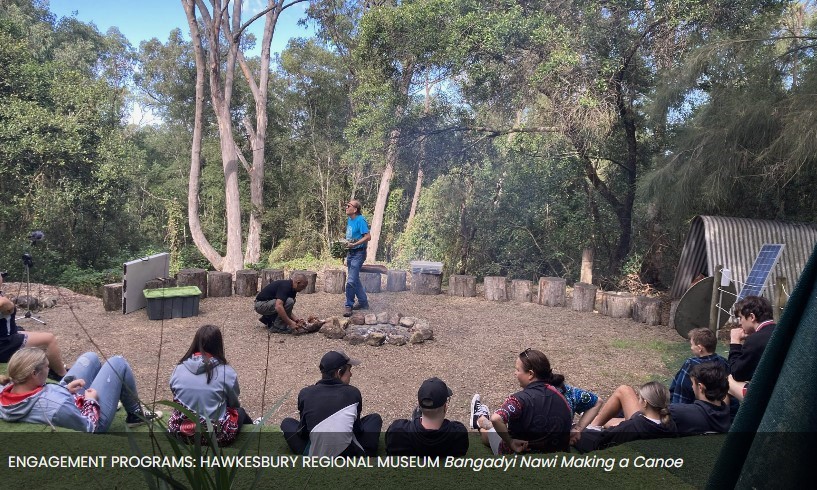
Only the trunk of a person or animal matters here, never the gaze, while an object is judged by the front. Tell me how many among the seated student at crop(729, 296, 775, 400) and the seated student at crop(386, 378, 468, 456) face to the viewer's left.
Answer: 1

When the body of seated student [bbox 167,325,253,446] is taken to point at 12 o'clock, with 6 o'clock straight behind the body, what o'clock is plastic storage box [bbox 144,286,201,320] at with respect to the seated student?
The plastic storage box is roughly at 12 o'clock from the seated student.

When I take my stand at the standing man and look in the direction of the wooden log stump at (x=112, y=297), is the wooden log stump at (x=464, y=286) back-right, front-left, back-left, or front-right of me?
back-right

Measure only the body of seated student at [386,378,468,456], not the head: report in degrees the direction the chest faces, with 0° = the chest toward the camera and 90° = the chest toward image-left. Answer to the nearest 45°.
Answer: approximately 180°

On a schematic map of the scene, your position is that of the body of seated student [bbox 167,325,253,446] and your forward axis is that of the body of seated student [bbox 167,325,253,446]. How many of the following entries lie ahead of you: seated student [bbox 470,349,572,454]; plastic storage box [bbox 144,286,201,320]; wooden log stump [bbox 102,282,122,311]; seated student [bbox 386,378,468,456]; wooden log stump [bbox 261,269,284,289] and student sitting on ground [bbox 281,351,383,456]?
3

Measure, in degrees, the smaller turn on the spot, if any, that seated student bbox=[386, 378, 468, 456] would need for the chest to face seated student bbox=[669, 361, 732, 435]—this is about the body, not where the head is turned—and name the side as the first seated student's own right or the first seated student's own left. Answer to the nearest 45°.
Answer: approximately 90° to the first seated student's own right

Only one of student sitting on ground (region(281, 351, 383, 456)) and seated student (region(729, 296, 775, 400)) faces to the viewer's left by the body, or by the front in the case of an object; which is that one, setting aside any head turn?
the seated student

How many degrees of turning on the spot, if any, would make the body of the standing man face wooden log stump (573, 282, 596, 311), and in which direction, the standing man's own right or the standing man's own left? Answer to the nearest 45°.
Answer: approximately 135° to the standing man's own left

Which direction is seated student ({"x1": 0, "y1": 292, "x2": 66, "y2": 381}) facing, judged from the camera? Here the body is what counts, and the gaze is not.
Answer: to the viewer's right

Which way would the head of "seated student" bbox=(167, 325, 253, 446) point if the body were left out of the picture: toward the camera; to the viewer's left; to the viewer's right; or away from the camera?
away from the camera

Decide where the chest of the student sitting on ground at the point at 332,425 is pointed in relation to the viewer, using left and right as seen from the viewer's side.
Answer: facing away from the viewer
